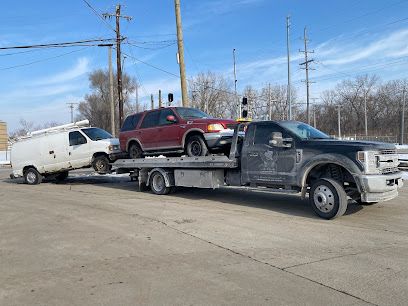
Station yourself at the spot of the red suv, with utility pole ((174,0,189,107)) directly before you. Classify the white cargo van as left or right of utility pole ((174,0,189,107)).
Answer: left

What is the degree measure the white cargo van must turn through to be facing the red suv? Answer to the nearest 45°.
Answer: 0° — it already faces it

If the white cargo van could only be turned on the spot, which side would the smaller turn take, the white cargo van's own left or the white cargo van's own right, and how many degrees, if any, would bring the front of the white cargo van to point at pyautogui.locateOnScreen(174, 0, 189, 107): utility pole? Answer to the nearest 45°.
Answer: approximately 45° to the white cargo van's own left

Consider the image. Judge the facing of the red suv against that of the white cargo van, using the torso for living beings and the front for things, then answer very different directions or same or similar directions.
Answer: same or similar directions

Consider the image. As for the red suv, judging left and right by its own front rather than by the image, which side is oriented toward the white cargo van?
back

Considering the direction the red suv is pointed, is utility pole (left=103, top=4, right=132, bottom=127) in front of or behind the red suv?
behind

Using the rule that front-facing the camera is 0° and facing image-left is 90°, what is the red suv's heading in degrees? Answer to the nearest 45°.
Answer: approximately 315°

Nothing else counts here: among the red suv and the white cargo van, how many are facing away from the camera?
0

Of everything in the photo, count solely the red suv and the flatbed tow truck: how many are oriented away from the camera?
0

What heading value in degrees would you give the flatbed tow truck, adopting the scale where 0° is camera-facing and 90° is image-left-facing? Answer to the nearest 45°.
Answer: approximately 315°

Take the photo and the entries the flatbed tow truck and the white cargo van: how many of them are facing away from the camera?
0

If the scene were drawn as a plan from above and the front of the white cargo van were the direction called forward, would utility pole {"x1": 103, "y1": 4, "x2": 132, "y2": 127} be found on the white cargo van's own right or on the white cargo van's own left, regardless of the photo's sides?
on the white cargo van's own left

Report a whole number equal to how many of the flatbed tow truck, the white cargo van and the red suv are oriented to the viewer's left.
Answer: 0

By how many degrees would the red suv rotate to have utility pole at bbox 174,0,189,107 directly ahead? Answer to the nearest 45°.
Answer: approximately 135° to its left

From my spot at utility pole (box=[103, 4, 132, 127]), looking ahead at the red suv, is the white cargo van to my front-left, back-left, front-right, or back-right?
front-right
